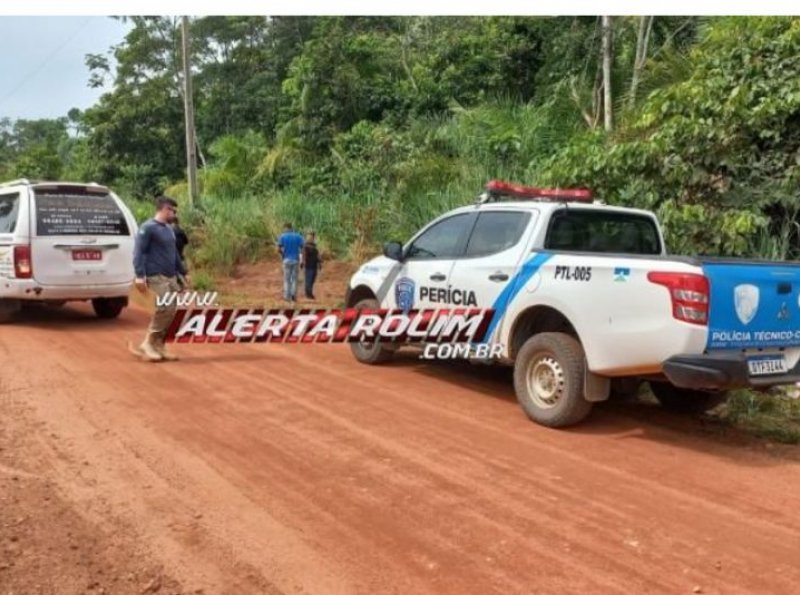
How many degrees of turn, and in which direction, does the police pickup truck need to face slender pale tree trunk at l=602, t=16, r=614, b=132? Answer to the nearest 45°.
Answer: approximately 45° to its right

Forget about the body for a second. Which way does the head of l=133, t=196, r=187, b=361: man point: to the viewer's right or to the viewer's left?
to the viewer's right

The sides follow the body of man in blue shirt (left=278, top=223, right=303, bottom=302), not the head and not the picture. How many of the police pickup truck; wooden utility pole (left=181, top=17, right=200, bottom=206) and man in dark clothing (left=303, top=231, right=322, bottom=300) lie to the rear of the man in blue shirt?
1

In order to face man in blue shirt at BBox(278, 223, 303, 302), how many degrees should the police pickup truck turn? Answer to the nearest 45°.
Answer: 0° — it already faces them

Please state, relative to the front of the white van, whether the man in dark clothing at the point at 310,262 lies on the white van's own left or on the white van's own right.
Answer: on the white van's own right

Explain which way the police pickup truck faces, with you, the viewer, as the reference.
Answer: facing away from the viewer and to the left of the viewer

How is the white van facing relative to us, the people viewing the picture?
facing away from the viewer and to the left of the viewer
